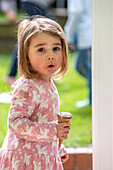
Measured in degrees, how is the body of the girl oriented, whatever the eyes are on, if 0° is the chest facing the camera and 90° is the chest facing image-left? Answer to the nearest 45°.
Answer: approximately 315°

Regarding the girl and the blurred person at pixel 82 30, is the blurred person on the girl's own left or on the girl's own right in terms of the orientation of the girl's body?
on the girl's own left
